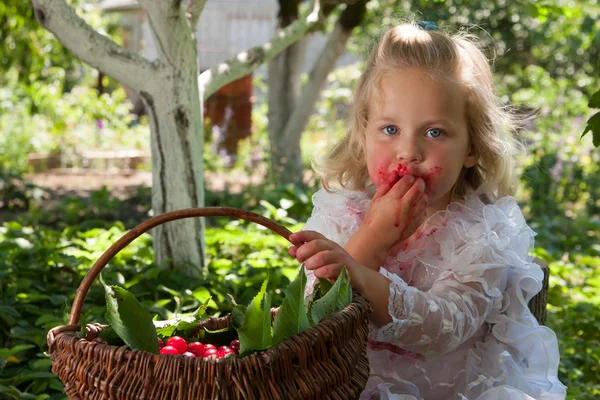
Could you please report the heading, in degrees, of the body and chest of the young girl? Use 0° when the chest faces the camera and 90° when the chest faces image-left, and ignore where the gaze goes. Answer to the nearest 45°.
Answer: approximately 45°

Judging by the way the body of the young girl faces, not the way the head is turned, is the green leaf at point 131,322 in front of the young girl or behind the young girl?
in front

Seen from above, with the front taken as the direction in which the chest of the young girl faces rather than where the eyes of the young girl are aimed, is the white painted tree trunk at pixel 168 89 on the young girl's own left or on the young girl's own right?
on the young girl's own right

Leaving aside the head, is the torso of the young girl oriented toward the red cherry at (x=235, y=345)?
yes

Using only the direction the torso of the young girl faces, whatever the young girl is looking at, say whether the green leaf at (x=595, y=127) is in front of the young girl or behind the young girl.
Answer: behind

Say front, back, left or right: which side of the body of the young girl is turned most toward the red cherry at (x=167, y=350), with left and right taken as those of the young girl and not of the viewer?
front

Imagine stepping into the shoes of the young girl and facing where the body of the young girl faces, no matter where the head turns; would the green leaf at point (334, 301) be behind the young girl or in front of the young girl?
in front

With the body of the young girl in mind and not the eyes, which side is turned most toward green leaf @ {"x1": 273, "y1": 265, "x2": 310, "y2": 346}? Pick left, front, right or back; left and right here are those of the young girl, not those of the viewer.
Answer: front

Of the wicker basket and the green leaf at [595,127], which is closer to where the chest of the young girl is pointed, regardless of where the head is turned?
the wicker basket

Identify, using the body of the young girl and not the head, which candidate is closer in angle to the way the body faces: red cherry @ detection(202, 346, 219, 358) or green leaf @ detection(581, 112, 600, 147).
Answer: the red cherry
